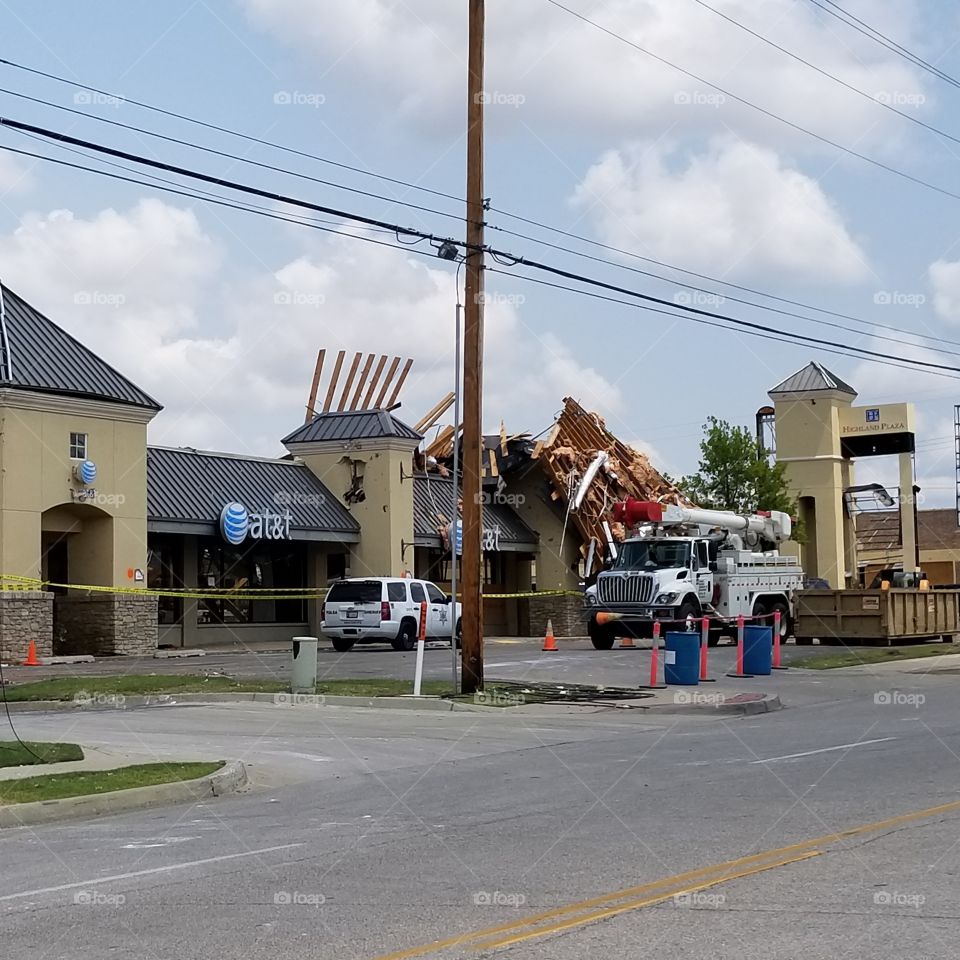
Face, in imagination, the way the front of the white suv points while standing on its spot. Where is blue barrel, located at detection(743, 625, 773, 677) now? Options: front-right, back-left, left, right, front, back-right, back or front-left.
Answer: right

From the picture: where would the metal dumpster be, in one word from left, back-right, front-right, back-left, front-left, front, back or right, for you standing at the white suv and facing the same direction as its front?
front-right

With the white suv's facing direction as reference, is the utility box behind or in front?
behind

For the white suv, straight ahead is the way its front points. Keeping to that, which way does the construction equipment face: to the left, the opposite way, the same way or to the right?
the opposite way

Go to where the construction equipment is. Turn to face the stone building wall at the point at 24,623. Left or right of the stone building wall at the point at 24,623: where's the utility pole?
left

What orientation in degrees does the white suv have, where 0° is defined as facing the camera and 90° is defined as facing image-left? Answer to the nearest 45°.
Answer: approximately 225°

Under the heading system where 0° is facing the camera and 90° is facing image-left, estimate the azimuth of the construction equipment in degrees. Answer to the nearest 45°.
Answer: approximately 45°

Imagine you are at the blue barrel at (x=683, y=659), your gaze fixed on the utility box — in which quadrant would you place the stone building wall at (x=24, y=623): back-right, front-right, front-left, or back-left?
front-right

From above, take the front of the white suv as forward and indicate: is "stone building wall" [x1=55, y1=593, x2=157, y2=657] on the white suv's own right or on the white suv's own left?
on the white suv's own left

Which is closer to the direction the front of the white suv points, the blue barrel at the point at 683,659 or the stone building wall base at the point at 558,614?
the stone building wall base

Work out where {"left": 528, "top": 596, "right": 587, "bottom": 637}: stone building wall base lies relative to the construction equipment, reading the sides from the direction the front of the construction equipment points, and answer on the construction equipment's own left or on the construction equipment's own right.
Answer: on the construction equipment's own right

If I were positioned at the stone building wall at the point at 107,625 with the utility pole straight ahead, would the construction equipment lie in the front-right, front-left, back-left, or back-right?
front-left
